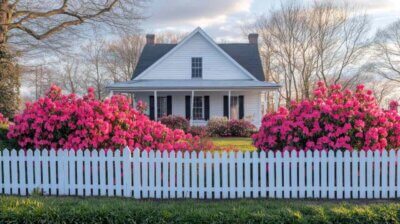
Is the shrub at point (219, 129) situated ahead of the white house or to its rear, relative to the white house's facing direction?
ahead

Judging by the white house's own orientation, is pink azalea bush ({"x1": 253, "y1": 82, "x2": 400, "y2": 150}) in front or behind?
in front

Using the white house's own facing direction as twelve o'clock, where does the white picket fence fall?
The white picket fence is roughly at 12 o'clock from the white house.

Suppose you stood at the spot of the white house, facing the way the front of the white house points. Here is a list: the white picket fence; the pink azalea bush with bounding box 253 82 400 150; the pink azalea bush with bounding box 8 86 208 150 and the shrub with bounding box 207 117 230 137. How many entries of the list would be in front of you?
4

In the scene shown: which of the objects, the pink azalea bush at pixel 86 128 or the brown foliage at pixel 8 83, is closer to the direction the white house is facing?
the pink azalea bush

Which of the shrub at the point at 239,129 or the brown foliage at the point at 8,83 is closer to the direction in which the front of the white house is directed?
the shrub

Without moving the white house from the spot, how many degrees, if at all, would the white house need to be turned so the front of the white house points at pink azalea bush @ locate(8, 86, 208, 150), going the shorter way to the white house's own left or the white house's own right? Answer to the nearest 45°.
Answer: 0° — it already faces it

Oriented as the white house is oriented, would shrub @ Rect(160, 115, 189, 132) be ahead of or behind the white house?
ahead

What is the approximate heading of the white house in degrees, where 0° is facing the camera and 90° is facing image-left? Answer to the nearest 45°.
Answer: approximately 0°

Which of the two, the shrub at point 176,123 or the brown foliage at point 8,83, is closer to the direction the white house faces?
the shrub

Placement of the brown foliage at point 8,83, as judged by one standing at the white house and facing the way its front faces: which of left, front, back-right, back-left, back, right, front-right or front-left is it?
right
